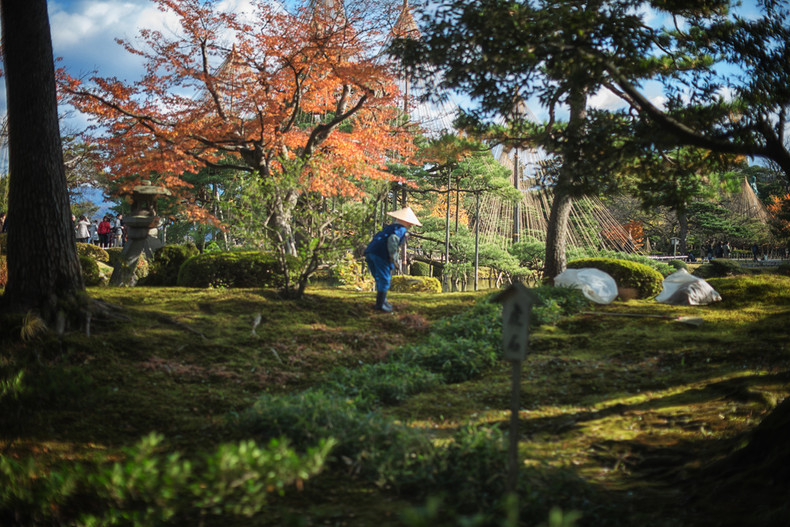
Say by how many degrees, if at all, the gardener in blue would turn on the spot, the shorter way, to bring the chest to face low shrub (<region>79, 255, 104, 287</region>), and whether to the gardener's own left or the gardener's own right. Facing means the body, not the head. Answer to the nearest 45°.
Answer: approximately 135° to the gardener's own left

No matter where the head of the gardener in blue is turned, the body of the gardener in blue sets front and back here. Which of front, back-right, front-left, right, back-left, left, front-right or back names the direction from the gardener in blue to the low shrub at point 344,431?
right

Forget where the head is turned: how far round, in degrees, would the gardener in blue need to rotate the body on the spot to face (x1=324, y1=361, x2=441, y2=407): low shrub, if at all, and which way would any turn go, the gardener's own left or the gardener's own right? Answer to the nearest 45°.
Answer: approximately 90° to the gardener's own right

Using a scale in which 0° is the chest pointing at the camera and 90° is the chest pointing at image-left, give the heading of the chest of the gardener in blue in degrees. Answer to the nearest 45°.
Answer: approximately 270°
